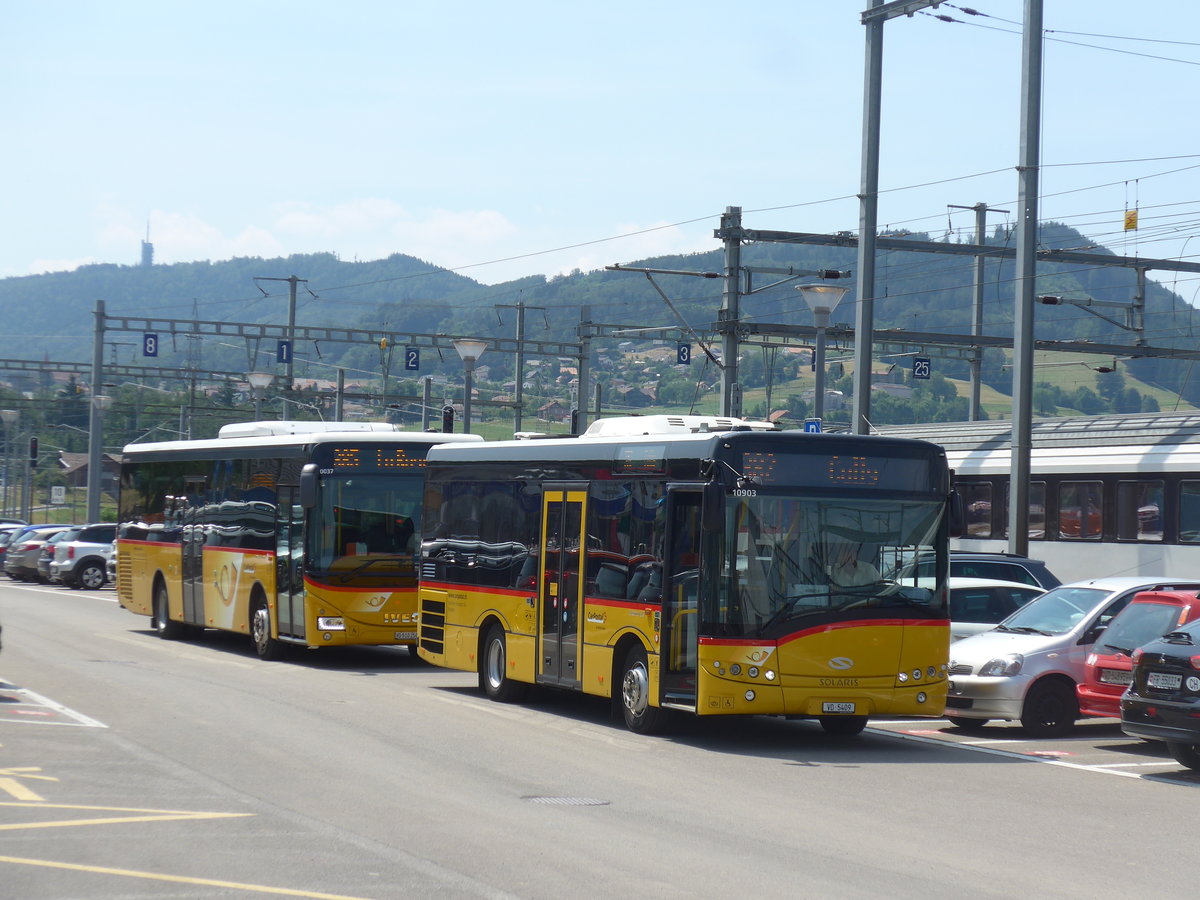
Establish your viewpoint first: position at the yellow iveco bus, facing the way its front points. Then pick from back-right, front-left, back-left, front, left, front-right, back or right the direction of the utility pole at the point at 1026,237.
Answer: front-left

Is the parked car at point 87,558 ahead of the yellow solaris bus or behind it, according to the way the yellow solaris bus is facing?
behind

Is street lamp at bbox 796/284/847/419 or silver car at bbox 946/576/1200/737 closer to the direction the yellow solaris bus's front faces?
the silver car

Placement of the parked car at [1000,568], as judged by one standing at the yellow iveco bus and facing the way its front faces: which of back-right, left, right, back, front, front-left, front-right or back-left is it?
front-left

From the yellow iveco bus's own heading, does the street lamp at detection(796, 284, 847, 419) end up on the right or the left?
on its left

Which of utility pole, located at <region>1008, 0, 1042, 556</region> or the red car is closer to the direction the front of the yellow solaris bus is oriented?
the red car

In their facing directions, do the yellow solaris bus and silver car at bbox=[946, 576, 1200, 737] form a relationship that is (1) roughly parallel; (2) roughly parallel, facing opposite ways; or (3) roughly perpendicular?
roughly perpendicular

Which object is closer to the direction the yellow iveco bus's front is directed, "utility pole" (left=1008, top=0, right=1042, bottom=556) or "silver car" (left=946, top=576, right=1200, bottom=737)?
the silver car

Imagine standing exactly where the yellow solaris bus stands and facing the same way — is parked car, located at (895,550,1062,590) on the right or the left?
on its left

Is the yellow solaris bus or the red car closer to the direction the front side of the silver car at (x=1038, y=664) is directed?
the yellow solaris bus

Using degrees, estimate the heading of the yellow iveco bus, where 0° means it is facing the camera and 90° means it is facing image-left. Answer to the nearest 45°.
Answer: approximately 315°

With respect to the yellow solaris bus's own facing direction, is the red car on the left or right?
on its left

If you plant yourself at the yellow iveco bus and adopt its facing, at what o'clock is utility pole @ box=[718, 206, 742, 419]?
The utility pole is roughly at 9 o'clock from the yellow iveco bus.
